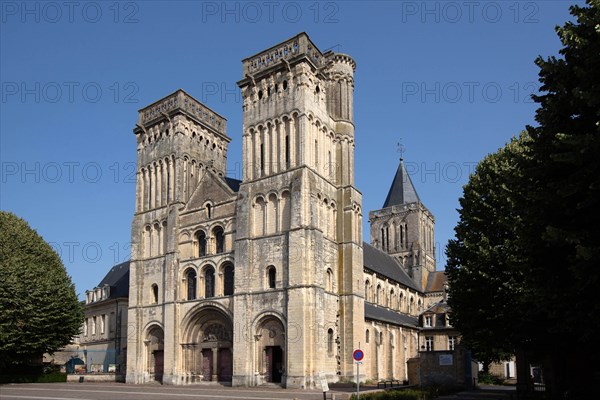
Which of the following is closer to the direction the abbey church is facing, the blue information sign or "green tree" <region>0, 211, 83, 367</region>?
the green tree

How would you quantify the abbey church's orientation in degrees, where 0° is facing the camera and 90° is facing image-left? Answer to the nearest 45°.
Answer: approximately 45°

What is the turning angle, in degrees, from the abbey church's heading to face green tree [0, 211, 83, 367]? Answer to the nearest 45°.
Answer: approximately 45° to its right

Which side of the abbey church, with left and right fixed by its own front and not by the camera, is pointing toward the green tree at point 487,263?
left

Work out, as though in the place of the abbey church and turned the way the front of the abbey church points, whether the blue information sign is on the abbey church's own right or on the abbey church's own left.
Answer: on the abbey church's own left
